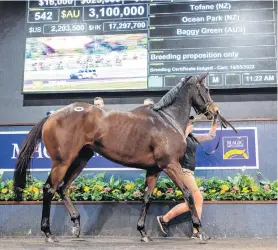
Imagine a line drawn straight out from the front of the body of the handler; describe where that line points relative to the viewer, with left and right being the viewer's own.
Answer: facing to the right of the viewer

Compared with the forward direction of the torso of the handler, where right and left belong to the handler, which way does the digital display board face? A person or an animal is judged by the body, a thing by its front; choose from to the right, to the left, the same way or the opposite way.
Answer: to the right

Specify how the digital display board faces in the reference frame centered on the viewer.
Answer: facing the viewer

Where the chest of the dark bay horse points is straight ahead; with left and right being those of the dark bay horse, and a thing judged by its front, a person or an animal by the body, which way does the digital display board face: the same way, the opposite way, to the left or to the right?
to the right

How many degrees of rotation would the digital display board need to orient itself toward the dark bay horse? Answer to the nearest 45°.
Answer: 0° — it already faces it

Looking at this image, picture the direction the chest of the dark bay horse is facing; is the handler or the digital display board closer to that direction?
the handler

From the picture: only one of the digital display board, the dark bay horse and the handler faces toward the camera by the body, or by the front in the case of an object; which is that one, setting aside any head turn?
the digital display board

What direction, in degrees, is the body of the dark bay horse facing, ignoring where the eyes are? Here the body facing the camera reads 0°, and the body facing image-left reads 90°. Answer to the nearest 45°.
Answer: approximately 270°

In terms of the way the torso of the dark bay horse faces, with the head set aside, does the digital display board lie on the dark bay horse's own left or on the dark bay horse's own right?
on the dark bay horse's own left

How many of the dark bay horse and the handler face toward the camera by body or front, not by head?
0

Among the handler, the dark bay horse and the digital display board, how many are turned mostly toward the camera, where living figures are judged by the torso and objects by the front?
1

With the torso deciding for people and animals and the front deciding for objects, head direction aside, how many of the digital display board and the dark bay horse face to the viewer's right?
1
